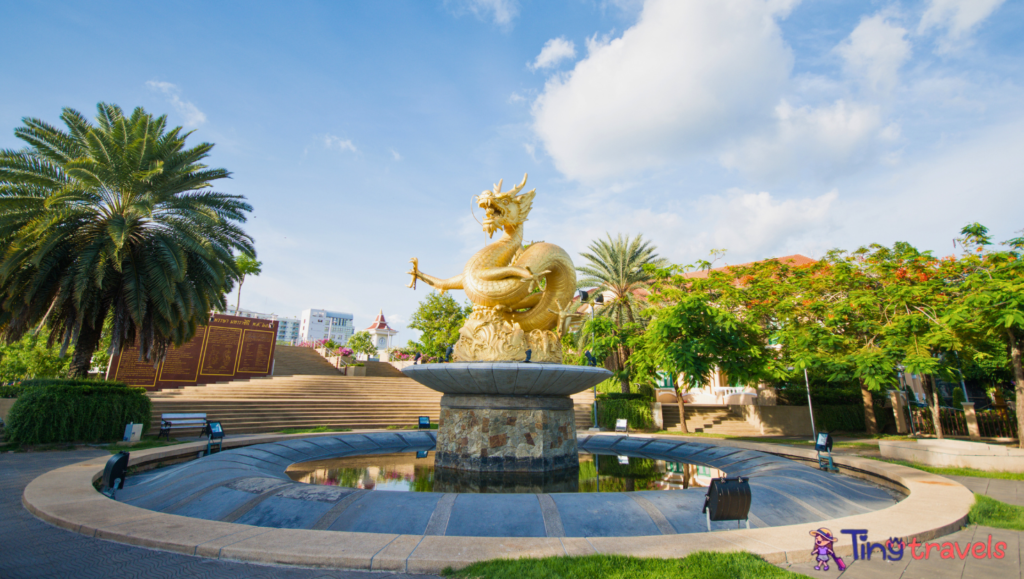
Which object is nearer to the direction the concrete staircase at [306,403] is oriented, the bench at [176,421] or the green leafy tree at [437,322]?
the bench

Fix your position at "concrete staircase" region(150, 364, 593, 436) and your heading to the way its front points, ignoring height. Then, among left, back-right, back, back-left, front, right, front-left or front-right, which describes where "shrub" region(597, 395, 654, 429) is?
left

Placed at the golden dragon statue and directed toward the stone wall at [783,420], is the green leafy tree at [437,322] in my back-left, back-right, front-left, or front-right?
front-left

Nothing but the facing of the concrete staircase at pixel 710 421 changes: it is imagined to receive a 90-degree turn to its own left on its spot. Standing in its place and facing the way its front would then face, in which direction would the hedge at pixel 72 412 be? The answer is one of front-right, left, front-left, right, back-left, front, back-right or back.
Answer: back-right

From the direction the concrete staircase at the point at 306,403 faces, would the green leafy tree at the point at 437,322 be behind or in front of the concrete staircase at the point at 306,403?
behind

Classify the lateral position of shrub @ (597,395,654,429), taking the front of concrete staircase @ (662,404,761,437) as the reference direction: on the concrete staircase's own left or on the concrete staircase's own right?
on the concrete staircase's own right

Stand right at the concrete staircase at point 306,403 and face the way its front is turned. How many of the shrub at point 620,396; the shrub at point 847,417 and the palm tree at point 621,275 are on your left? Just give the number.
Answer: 3

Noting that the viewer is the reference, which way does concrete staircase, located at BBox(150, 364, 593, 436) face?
facing the viewer

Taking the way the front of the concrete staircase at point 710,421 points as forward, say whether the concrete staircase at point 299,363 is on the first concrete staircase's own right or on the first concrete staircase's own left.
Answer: on the first concrete staircase's own right

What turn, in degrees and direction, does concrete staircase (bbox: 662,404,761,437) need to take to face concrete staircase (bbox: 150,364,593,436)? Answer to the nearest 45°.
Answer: approximately 45° to its right

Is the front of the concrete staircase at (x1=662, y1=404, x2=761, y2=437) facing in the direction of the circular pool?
yes

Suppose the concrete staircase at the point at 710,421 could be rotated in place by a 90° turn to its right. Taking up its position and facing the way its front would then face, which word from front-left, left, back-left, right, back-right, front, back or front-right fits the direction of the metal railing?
back

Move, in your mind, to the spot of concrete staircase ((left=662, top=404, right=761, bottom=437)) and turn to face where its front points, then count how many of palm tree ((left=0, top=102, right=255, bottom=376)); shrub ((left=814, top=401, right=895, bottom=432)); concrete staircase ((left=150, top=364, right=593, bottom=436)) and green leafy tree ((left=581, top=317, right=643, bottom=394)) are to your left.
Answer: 1

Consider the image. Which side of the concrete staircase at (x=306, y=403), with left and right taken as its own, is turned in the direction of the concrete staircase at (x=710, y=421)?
left

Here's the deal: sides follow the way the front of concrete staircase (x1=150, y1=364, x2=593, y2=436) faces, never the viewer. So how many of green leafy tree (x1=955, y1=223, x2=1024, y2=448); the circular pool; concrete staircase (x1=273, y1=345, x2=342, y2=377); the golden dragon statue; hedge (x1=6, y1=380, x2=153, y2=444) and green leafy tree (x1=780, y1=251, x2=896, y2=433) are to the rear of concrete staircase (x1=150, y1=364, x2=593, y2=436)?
1

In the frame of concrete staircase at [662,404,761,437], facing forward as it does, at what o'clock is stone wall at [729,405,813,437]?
The stone wall is roughly at 9 o'clock from the concrete staircase.

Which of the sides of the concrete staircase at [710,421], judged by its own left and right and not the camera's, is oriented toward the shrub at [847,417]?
left

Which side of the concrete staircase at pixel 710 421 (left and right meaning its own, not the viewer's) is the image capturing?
front

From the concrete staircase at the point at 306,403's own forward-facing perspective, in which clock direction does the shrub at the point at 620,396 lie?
The shrub is roughly at 9 o'clock from the concrete staircase.
